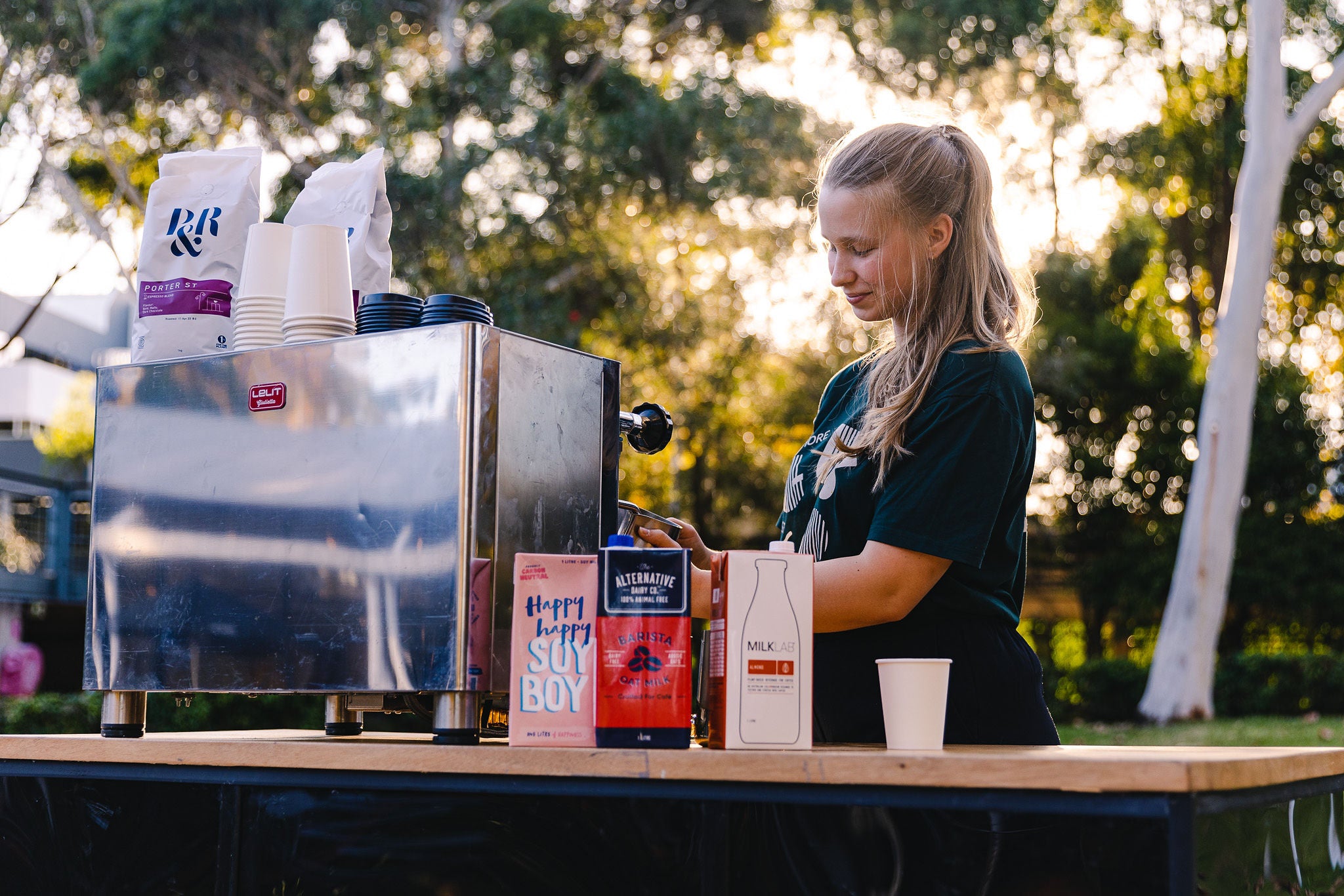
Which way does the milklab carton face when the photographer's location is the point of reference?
facing the viewer

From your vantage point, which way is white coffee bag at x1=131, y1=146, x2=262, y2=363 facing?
toward the camera

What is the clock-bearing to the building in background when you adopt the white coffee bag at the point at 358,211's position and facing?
The building in background is roughly at 4 o'clock from the white coffee bag.

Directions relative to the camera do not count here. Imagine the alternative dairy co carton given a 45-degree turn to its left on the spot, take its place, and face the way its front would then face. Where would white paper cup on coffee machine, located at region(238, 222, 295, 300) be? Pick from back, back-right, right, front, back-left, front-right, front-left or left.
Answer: back

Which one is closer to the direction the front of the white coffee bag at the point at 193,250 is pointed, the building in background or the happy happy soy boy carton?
the happy happy soy boy carton

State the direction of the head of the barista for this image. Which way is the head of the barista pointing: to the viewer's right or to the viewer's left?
to the viewer's left

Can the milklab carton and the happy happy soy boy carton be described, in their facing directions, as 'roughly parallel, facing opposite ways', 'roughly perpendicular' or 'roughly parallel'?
roughly parallel

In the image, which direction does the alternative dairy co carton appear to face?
toward the camera

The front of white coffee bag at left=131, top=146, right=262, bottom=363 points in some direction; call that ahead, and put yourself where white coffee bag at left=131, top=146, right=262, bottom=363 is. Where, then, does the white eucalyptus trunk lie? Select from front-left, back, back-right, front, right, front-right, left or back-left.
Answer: back-left
